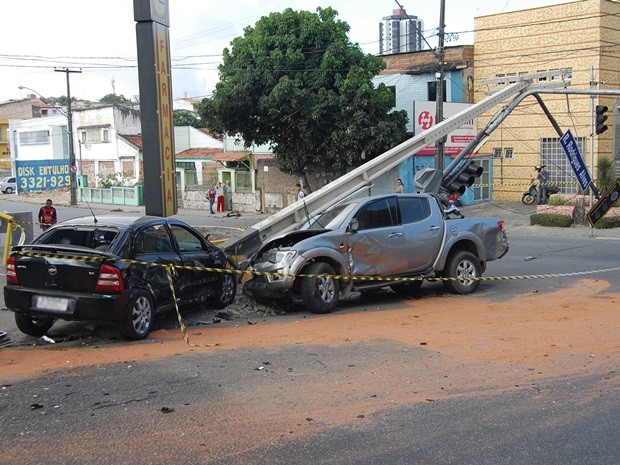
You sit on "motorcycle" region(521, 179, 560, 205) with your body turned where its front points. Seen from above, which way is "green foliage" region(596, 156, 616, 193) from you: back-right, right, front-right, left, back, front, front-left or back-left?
back

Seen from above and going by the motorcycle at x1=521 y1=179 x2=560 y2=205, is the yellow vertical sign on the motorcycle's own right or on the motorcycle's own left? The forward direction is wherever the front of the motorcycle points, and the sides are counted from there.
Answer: on the motorcycle's own left

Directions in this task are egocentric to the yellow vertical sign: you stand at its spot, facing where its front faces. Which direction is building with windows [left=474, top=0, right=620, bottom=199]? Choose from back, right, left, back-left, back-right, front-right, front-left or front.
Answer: left

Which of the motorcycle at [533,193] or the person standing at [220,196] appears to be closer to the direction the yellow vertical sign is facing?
the motorcycle

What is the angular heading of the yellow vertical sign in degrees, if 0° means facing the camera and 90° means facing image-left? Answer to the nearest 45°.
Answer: approximately 315°

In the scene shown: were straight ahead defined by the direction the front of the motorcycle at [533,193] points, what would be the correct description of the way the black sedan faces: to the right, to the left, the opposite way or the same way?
to the right

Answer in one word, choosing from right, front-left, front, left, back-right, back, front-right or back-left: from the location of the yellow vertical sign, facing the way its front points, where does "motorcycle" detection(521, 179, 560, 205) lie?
left

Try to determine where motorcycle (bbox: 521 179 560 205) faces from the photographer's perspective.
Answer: facing to the left of the viewer

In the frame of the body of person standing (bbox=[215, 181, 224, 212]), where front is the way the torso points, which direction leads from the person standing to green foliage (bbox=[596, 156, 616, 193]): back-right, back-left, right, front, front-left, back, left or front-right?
front-left
